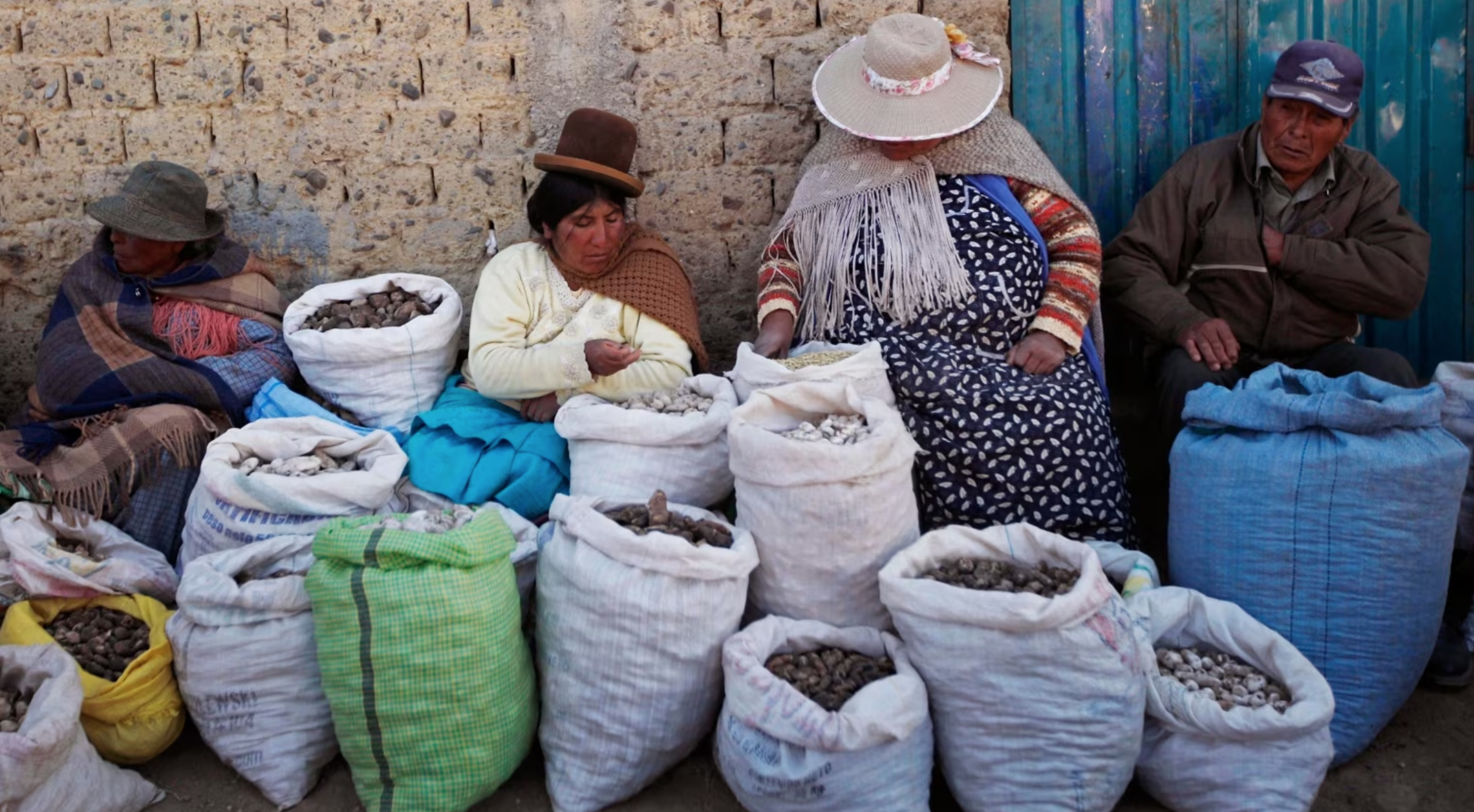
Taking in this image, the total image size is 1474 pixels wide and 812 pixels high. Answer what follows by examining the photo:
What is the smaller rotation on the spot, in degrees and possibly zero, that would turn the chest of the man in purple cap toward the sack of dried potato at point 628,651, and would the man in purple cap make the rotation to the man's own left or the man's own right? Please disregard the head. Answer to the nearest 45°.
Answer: approximately 45° to the man's own right

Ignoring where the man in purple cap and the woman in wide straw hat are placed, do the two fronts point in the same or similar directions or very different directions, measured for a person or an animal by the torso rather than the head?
same or similar directions

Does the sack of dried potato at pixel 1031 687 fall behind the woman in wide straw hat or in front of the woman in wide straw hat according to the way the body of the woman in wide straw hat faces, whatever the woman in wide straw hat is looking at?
in front

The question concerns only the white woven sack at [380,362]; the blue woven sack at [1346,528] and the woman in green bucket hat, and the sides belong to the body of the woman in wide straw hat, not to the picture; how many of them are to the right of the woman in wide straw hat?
2

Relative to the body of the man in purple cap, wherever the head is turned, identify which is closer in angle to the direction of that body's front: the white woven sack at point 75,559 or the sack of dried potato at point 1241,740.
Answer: the sack of dried potato

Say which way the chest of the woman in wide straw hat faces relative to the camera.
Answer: toward the camera

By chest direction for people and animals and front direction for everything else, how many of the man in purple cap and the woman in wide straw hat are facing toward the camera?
2

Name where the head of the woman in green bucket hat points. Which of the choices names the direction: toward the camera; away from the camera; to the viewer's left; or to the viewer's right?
to the viewer's left

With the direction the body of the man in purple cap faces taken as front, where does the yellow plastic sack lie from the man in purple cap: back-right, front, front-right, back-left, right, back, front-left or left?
front-right

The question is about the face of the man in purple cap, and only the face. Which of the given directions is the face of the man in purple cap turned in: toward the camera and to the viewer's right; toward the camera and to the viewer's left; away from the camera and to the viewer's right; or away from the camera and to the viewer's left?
toward the camera and to the viewer's left

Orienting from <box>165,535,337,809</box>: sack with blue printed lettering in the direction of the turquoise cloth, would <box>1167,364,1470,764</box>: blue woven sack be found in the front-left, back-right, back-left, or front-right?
front-right

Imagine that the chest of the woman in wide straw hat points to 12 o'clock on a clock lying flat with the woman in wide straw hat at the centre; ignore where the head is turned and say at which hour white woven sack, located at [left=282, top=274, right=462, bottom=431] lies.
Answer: The white woven sack is roughly at 3 o'clock from the woman in wide straw hat.

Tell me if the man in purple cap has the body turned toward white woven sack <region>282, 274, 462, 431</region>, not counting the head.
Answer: no

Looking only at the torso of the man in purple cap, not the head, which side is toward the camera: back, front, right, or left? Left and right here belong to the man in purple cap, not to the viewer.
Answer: front
